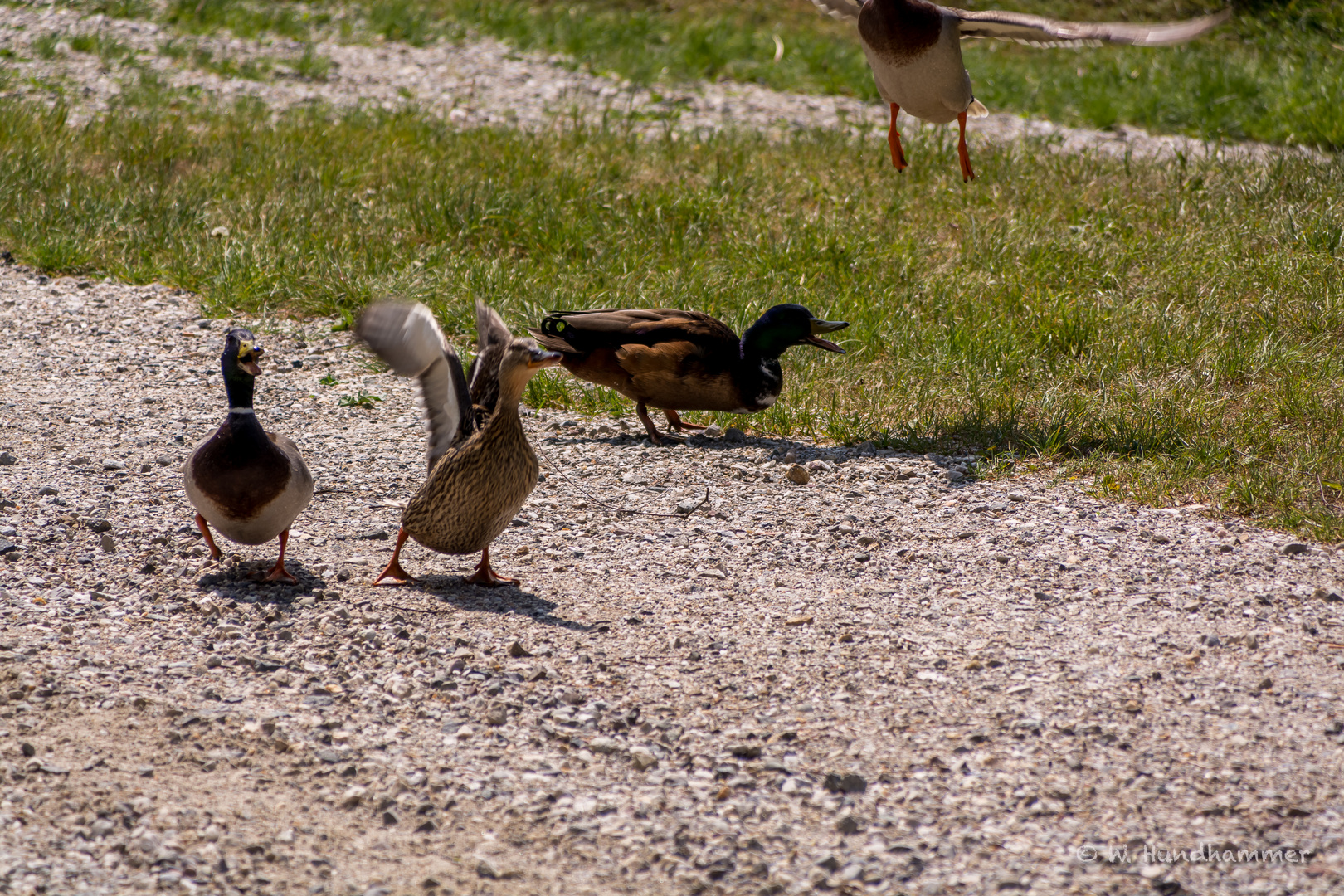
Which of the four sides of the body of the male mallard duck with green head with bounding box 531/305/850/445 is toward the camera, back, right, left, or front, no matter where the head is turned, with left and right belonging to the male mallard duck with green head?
right

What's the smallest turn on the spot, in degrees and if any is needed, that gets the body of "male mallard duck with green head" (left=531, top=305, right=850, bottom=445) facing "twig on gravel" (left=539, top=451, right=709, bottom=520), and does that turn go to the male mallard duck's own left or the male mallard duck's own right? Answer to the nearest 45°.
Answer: approximately 90° to the male mallard duck's own right

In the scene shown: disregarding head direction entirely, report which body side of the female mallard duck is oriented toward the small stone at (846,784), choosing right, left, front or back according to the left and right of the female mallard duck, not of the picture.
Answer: front

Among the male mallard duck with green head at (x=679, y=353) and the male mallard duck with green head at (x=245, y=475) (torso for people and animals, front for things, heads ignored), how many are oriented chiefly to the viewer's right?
1

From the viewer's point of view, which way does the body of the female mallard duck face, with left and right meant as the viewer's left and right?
facing the viewer and to the right of the viewer

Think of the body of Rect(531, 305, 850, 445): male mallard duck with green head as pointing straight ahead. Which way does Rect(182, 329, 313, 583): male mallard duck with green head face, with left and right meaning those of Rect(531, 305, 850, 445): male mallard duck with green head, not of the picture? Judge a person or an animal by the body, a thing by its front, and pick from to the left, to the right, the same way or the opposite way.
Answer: to the right

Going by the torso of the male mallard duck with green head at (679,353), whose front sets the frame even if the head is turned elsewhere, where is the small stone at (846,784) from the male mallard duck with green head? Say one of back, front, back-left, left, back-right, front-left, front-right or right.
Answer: right

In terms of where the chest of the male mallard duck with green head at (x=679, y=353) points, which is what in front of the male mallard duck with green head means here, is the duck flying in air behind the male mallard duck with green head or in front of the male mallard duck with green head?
in front

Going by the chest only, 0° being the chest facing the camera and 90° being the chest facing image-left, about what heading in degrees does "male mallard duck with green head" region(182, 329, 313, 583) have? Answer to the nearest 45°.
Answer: approximately 0°
